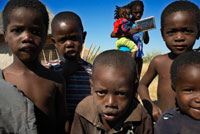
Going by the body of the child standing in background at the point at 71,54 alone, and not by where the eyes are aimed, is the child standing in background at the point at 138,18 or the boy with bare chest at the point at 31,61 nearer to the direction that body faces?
the boy with bare chest

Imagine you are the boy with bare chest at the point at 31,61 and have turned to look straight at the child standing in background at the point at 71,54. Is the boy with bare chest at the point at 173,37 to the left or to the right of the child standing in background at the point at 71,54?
right

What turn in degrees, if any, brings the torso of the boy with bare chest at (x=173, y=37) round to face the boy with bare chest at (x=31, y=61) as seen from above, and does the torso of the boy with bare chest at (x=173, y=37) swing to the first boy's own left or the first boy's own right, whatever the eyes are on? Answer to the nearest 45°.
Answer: approximately 45° to the first boy's own right

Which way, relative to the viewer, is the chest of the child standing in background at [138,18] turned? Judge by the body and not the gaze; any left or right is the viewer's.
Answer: facing the viewer and to the right of the viewer

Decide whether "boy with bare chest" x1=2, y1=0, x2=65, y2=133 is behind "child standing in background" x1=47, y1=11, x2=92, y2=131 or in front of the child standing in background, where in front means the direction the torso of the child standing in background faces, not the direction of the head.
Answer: in front

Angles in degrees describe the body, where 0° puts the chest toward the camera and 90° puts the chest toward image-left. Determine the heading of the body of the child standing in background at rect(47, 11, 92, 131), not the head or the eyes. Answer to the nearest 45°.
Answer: approximately 0°

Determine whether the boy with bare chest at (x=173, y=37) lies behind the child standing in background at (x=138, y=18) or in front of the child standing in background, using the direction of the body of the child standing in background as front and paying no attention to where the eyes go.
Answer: in front

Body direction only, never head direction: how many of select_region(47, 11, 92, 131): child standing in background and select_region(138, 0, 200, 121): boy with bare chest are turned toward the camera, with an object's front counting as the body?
2
